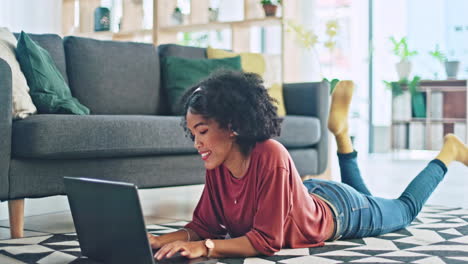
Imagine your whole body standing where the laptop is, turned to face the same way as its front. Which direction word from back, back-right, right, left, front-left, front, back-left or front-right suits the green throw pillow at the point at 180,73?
front-left

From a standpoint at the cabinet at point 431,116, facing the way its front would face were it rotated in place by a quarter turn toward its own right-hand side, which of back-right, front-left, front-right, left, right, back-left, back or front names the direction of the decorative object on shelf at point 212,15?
front-left

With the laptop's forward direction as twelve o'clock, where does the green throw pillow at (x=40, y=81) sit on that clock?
The green throw pillow is roughly at 10 o'clock from the laptop.

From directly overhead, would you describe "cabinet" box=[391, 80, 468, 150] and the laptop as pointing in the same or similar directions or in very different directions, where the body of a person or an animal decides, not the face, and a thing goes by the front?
very different directions

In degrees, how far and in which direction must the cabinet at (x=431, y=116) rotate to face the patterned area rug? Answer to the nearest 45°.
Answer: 0° — it already faces it

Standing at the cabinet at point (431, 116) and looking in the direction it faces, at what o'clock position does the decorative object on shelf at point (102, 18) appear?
The decorative object on shelf is roughly at 2 o'clock from the cabinet.

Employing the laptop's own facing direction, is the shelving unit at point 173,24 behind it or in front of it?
in front

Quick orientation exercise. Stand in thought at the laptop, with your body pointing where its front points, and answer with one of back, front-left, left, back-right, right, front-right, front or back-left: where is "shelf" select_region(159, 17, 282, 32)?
front-left

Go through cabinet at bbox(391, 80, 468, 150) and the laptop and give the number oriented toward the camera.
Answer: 1

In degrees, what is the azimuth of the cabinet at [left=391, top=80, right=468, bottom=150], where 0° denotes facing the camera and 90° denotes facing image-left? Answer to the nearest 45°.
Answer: approximately 0°

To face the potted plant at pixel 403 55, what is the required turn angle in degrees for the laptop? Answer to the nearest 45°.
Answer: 0° — it already faces it

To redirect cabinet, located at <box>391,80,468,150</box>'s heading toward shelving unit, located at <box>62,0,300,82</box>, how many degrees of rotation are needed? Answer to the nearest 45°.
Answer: approximately 45° to its right
